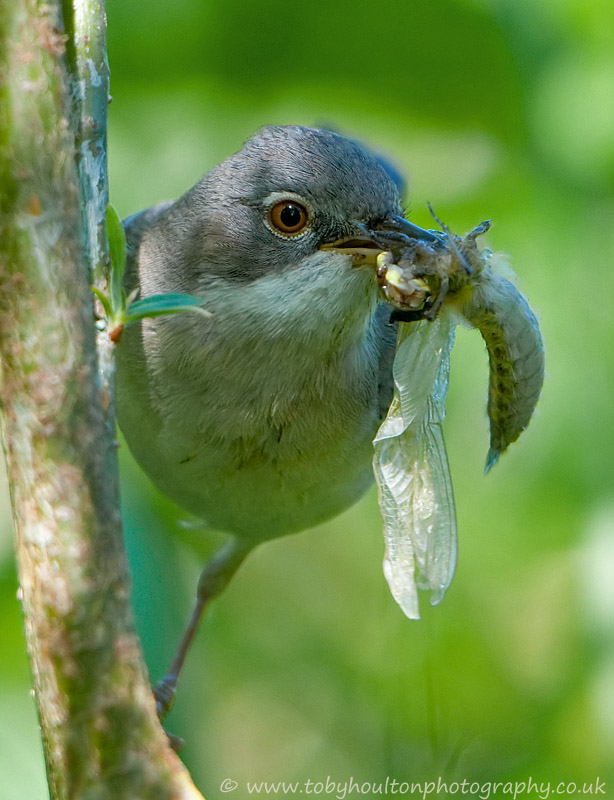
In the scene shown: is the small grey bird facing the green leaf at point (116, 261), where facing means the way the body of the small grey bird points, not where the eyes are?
no

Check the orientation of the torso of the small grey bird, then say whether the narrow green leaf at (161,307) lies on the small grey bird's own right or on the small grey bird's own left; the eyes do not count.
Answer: on the small grey bird's own right

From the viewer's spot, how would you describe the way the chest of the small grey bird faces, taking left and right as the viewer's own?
facing the viewer and to the right of the viewer
